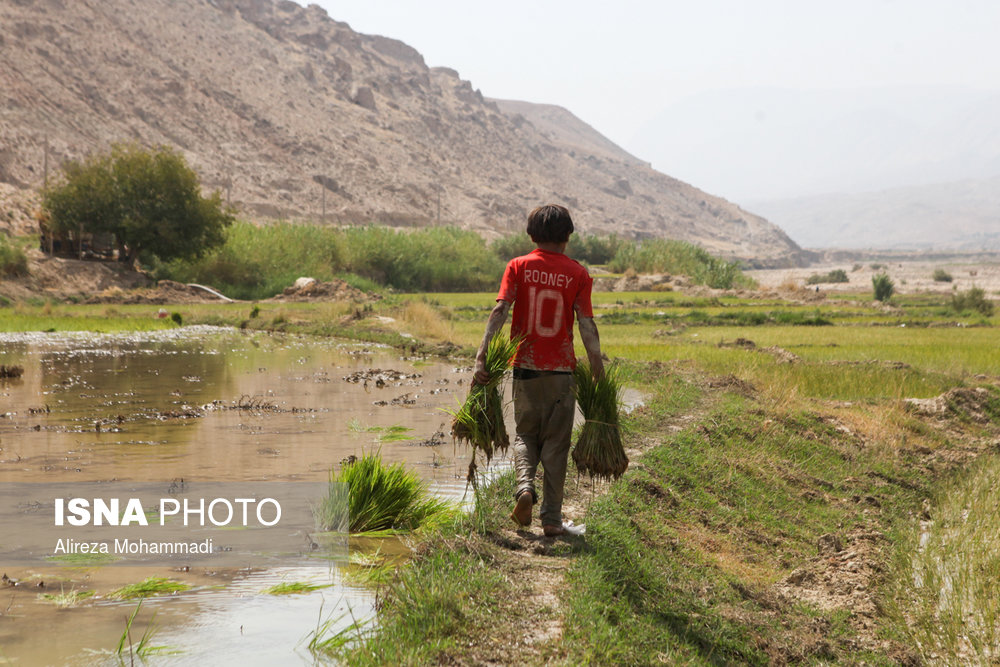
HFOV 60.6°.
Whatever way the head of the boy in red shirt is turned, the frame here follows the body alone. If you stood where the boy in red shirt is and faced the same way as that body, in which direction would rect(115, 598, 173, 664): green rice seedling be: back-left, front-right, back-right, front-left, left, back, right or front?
back-left

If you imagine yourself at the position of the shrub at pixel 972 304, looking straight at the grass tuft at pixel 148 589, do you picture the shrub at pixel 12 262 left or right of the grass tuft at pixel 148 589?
right

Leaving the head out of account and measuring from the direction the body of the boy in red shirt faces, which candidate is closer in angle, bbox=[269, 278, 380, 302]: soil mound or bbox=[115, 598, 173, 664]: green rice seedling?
the soil mound

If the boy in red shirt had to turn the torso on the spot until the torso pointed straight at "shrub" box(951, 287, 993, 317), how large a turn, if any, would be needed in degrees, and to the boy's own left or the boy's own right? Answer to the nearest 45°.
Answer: approximately 45° to the boy's own right

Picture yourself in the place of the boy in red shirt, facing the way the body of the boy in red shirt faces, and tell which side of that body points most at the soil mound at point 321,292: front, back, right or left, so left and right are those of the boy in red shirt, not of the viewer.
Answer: front

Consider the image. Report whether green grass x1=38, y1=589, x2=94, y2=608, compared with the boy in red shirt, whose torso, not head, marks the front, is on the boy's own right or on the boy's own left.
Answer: on the boy's own left

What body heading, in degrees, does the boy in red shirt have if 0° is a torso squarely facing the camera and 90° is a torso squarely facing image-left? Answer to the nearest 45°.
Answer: approximately 180°

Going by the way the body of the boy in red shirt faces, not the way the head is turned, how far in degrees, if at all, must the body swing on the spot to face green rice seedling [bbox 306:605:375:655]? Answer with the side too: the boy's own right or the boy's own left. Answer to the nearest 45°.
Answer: approximately 135° to the boy's own left

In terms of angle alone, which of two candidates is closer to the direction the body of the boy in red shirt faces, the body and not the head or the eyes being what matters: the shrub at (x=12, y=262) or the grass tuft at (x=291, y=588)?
the shrub

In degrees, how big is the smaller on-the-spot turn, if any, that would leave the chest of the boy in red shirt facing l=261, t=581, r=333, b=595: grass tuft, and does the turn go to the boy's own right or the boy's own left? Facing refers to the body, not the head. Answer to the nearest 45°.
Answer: approximately 135° to the boy's own left

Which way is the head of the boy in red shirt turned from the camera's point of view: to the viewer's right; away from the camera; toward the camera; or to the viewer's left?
away from the camera

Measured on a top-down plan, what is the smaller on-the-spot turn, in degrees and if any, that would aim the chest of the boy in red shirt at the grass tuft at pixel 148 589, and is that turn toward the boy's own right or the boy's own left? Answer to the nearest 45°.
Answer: approximately 135° to the boy's own left
